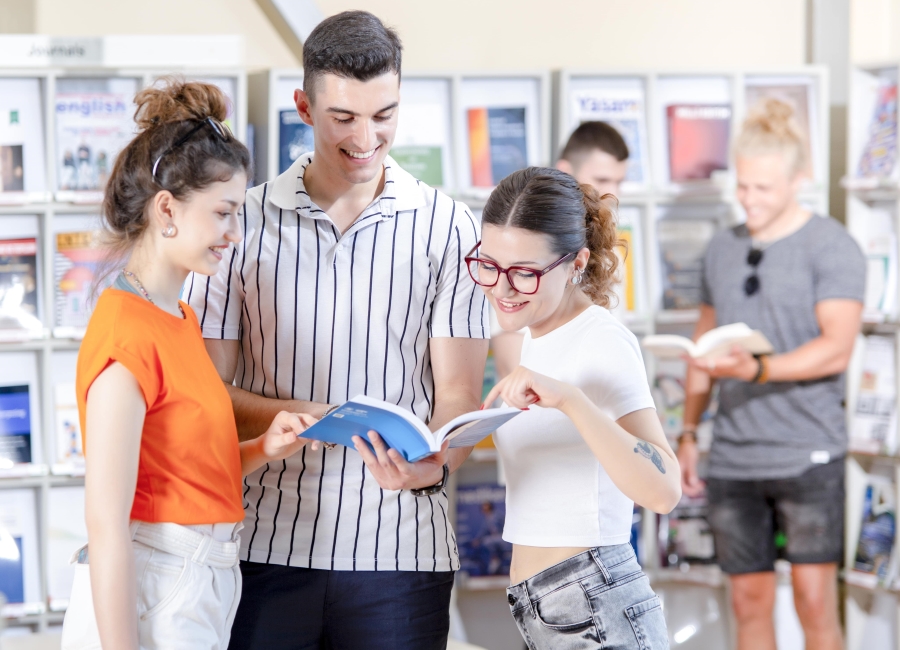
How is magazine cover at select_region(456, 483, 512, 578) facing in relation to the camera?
toward the camera

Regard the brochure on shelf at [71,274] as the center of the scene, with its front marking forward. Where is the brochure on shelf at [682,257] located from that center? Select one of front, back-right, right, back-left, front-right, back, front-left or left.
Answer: left

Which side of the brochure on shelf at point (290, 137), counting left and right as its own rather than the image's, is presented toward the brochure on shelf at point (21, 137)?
right

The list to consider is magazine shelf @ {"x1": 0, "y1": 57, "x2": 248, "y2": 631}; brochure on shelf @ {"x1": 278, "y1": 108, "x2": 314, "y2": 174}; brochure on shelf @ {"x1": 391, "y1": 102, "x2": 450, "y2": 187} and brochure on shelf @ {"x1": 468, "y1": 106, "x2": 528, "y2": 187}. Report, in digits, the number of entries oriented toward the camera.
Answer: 4

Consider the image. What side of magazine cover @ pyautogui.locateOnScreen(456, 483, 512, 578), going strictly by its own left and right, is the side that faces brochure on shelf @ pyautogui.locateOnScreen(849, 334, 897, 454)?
left

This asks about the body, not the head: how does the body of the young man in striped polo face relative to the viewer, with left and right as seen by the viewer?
facing the viewer

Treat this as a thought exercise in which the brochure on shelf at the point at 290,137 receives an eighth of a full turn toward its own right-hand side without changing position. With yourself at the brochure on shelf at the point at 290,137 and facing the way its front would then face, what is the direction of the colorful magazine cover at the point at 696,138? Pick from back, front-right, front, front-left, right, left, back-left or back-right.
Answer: back-left

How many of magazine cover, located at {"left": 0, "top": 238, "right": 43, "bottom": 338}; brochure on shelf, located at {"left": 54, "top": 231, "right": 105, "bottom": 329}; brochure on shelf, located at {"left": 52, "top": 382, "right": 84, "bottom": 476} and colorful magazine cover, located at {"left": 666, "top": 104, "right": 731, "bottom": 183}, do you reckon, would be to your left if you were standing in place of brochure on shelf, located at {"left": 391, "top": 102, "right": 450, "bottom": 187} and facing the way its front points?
1

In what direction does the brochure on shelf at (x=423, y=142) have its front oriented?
toward the camera

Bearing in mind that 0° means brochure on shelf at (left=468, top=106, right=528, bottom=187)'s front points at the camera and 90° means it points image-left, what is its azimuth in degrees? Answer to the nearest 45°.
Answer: approximately 0°

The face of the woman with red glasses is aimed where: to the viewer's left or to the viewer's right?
to the viewer's left

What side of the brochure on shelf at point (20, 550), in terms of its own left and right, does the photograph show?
front

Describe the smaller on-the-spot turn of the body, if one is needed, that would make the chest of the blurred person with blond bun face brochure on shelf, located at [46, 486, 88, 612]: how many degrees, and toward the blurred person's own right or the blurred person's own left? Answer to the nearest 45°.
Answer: approximately 45° to the blurred person's own right
